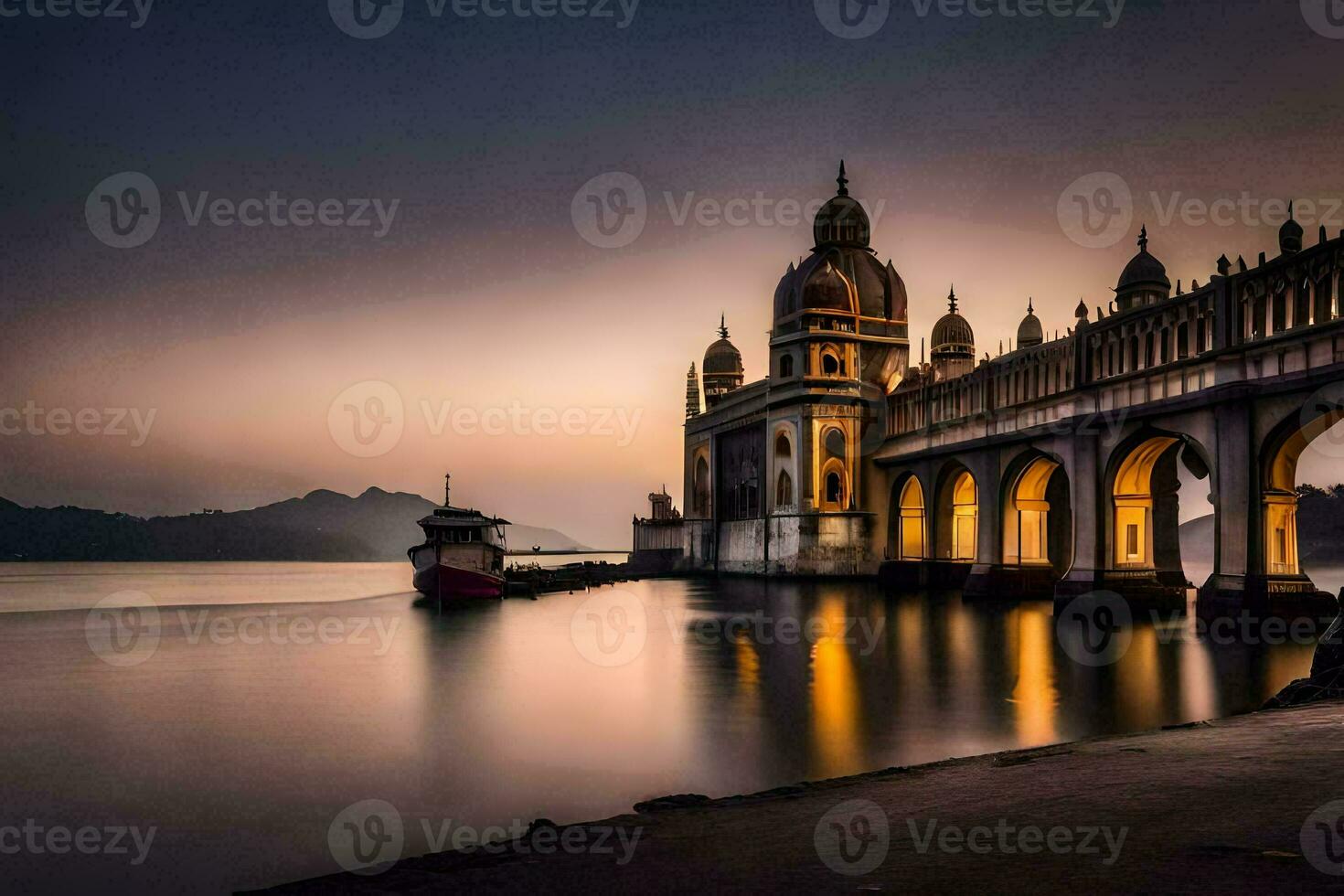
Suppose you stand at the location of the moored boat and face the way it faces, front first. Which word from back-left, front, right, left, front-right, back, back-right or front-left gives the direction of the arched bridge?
left
